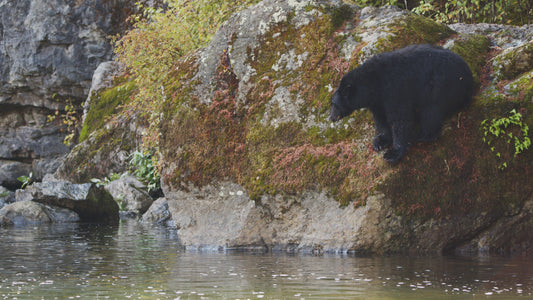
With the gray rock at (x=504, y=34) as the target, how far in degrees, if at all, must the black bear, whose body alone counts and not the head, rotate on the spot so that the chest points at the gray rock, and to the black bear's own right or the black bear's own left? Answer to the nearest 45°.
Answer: approximately 135° to the black bear's own right

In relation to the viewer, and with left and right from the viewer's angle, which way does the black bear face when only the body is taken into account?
facing to the left of the viewer

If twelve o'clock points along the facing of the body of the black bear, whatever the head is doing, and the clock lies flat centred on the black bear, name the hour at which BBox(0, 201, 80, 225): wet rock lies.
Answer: The wet rock is roughly at 1 o'clock from the black bear.

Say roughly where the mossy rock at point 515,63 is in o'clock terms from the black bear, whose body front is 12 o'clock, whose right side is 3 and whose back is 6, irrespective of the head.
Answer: The mossy rock is roughly at 5 o'clock from the black bear.

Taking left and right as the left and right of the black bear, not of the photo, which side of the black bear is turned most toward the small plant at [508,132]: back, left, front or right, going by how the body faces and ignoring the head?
back

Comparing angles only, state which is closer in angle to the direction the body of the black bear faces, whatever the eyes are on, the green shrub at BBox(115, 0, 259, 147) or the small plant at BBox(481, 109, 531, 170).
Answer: the green shrub

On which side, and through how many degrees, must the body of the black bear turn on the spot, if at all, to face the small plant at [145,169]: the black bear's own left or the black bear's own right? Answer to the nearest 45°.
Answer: approximately 45° to the black bear's own right
